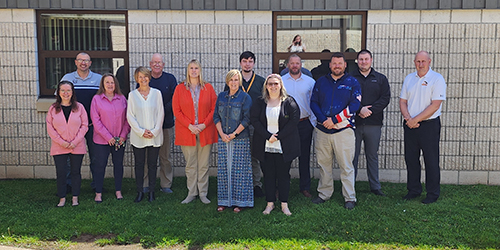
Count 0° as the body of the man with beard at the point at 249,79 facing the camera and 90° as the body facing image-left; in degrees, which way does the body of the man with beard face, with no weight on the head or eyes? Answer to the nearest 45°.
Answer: approximately 0°

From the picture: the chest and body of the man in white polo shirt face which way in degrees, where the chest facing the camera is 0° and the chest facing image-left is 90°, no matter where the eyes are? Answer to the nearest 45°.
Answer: approximately 45°

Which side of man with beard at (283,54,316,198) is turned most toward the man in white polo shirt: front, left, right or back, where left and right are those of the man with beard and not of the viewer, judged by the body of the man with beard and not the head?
left
